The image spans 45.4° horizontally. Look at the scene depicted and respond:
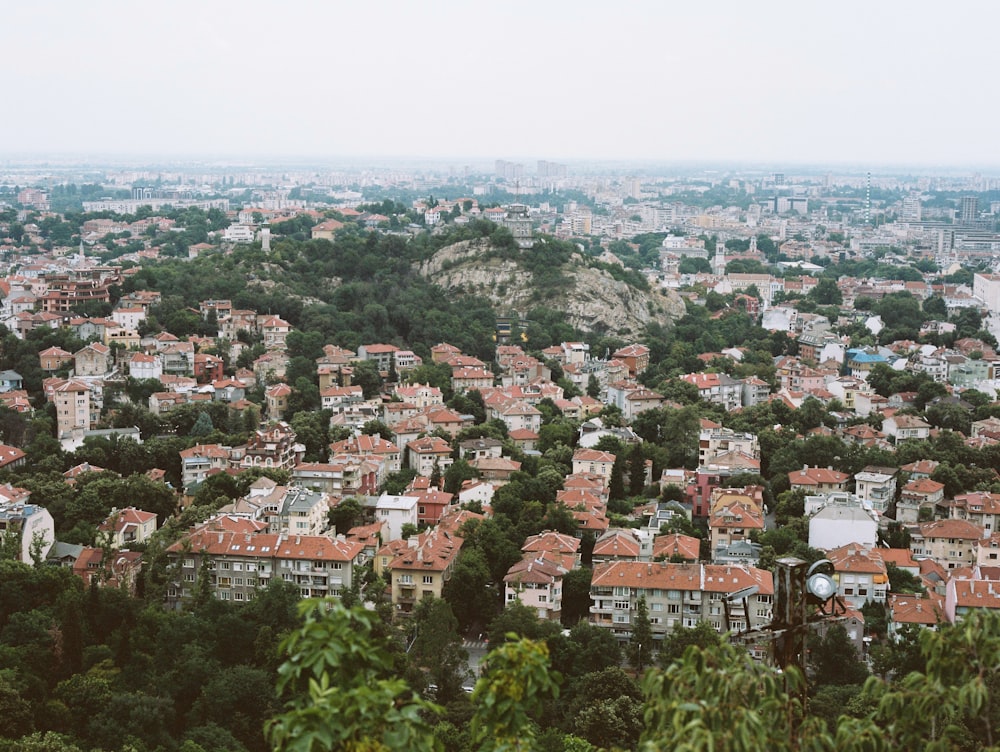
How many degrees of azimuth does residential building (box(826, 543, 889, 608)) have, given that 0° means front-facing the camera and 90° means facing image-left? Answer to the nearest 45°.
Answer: approximately 0°

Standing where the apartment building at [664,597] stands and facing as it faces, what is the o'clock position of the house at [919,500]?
The house is roughly at 7 o'clock from the apartment building.

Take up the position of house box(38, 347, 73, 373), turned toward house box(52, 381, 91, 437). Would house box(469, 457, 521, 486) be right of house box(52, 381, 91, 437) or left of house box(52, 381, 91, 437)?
left

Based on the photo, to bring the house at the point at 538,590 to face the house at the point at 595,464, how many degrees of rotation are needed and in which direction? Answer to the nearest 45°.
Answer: approximately 180°

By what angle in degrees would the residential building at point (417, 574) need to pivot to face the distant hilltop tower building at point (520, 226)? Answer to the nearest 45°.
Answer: approximately 180°

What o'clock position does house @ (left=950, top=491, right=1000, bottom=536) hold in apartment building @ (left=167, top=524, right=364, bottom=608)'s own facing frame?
The house is roughly at 9 o'clock from the apartment building.

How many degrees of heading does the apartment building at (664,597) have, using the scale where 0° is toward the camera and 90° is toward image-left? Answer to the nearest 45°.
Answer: approximately 0°

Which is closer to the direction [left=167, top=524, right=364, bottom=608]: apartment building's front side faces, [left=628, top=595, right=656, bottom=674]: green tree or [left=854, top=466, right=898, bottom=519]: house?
the green tree

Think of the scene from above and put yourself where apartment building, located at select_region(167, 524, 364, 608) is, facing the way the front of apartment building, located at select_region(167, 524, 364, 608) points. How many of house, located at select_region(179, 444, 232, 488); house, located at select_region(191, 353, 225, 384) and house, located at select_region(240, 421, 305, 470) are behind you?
3

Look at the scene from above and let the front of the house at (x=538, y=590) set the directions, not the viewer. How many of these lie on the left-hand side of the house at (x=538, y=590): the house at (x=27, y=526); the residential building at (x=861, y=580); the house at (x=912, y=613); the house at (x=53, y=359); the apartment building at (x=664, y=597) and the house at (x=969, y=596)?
4

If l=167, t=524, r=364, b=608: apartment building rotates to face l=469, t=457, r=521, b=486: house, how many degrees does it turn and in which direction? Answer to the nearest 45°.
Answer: approximately 135° to its left

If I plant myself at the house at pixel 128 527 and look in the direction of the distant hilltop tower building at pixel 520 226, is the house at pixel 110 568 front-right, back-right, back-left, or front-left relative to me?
back-right

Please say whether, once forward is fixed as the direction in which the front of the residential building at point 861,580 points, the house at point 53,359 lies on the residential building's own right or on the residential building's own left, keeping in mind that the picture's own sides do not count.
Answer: on the residential building's own right

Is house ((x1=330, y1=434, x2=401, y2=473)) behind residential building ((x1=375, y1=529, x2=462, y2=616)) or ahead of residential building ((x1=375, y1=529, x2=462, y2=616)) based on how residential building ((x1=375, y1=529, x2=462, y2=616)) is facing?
behind
